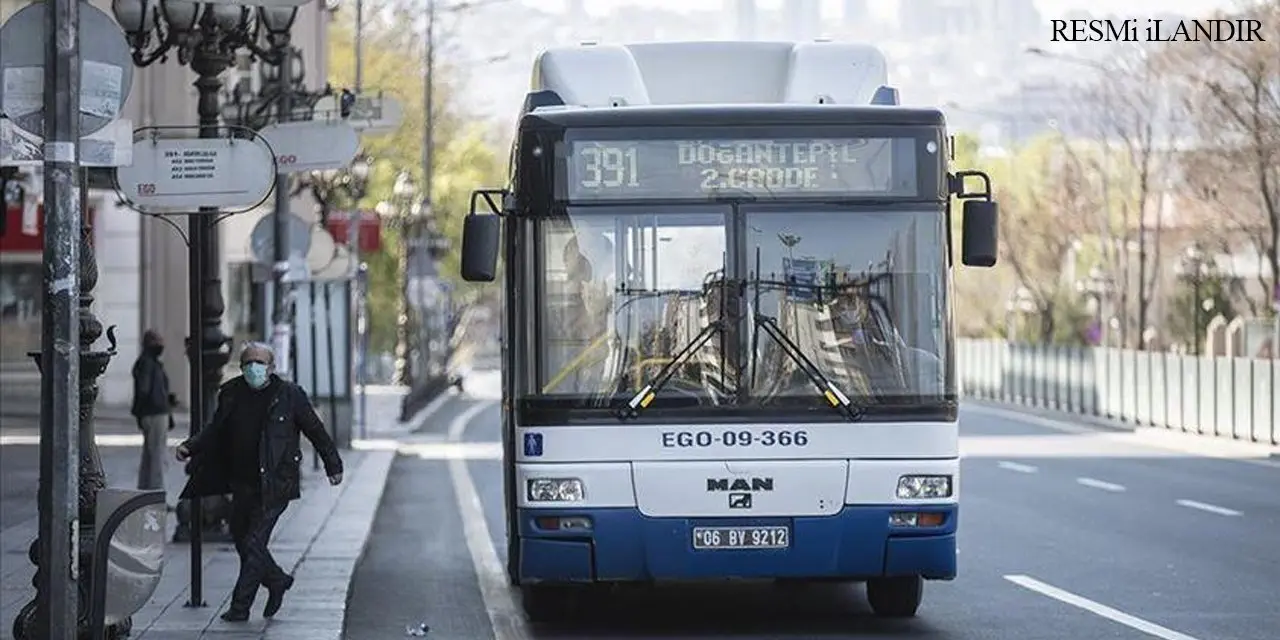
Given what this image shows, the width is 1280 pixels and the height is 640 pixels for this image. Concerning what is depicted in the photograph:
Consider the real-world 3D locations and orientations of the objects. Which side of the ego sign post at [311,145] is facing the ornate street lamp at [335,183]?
back

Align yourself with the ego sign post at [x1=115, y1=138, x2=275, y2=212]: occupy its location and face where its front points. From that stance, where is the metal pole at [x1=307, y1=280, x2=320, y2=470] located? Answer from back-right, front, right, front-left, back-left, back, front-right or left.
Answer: back

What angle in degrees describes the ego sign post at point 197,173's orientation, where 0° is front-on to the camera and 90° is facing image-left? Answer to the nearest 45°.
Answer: approximately 0°

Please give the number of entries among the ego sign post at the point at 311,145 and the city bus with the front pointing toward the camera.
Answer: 2

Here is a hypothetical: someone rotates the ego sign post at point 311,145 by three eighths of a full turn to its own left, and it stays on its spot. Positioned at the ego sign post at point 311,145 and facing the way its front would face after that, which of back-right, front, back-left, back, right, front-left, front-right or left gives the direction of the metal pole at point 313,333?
front-left
